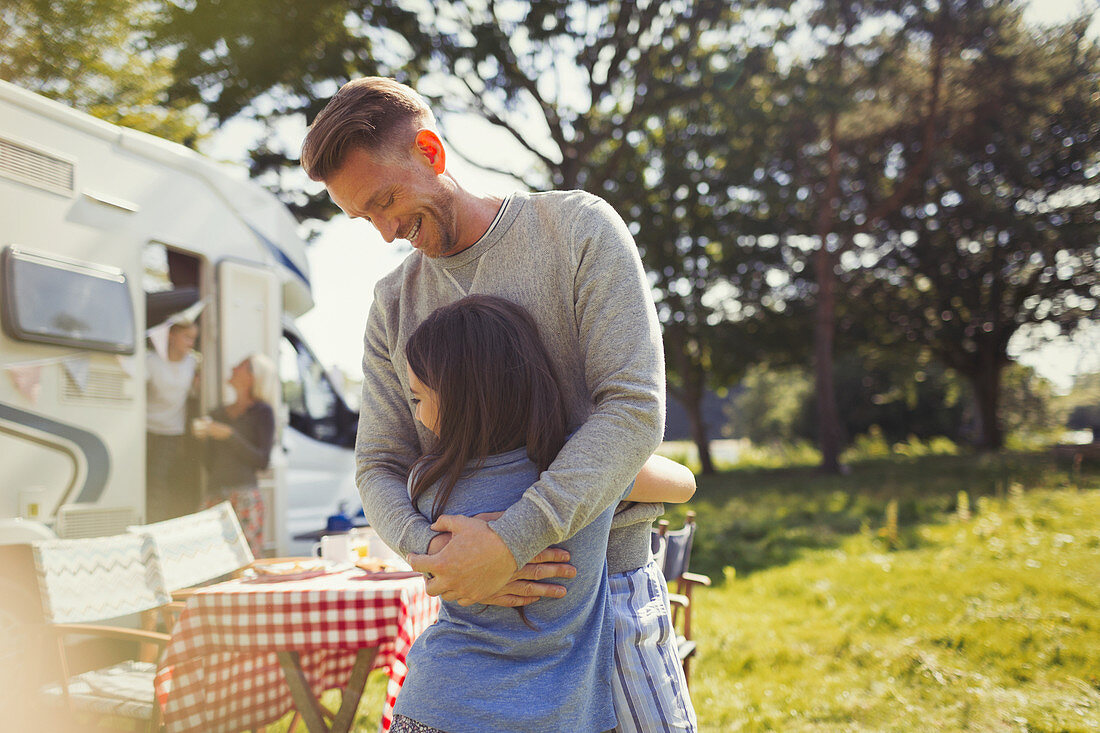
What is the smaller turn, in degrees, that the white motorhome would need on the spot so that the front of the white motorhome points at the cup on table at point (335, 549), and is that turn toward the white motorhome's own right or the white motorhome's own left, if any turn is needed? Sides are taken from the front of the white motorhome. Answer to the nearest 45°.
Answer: approximately 90° to the white motorhome's own right

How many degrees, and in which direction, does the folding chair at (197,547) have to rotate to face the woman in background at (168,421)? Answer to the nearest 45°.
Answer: approximately 135° to its left

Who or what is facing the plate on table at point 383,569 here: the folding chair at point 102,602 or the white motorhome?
the folding chair

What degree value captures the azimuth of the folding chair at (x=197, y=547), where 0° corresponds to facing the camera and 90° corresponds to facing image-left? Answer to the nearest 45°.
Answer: approximately 315°

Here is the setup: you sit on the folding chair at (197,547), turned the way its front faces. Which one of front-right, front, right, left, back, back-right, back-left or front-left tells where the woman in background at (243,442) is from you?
back-left

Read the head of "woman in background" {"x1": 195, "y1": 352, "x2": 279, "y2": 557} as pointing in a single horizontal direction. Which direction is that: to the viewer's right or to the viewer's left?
to the viewer's left

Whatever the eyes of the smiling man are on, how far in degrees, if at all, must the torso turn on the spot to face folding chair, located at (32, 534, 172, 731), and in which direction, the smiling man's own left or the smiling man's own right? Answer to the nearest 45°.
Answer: approximately 90° to the smiling man's own right

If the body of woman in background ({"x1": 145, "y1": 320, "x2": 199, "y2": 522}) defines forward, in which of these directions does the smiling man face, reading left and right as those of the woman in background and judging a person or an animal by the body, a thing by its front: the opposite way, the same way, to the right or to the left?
to the right

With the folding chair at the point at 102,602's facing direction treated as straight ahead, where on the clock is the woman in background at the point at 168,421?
The woman in background is roughly at 8 o'clock from the folding chair.
